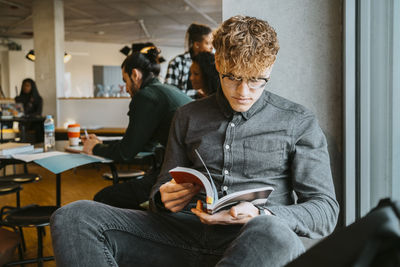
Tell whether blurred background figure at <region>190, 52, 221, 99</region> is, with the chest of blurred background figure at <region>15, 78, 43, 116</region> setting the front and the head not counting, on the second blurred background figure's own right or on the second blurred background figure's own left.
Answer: on the second blurred background figure's own left

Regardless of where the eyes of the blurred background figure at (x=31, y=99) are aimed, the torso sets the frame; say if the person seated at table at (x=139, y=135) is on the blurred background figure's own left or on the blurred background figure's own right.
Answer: on the blurred background figure's own left

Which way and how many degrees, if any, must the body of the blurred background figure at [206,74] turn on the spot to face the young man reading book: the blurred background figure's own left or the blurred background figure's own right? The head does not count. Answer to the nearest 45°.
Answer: approximately 90° to the blurred background figure's own left

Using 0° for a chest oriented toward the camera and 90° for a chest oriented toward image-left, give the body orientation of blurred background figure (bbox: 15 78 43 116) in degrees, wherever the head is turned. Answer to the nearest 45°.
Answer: approximately 45°

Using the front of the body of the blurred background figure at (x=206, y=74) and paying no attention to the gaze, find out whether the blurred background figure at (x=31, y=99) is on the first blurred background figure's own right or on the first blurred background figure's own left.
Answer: on the first blurred background figure's own right
